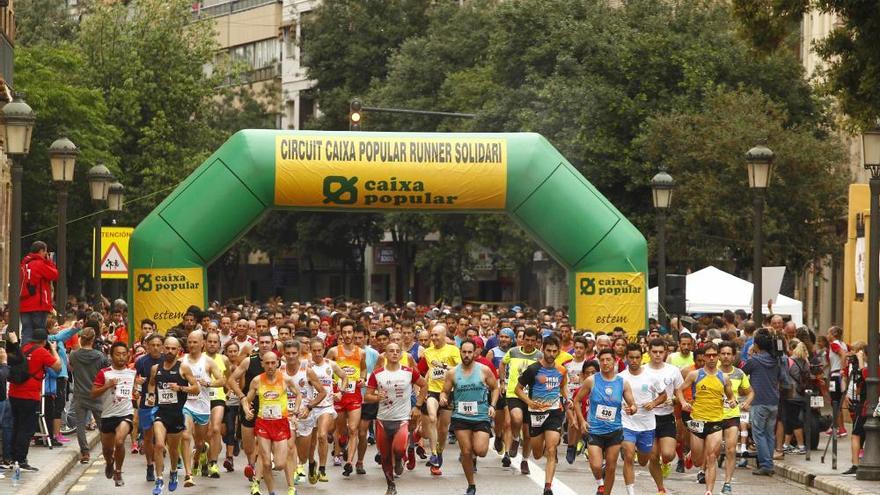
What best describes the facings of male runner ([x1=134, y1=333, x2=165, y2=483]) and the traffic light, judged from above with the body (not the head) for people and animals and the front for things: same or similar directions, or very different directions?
same or similar directions

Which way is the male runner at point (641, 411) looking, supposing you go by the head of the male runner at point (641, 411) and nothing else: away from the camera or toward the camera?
toward the camera

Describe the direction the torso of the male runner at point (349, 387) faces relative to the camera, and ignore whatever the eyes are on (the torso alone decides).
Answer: toward the camera

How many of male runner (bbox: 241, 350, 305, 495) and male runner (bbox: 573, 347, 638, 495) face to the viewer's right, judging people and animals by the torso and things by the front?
0

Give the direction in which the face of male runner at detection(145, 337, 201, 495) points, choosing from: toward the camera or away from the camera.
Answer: toward the camera

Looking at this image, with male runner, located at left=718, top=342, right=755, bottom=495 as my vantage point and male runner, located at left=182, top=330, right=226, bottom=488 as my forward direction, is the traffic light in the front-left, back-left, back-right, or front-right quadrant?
front-right

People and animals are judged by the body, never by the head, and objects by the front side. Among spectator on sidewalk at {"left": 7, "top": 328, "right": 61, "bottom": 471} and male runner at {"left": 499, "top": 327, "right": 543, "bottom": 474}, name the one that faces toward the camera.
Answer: the male runner

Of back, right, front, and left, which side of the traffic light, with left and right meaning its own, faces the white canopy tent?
left

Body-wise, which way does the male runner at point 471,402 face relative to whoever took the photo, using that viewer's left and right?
facing the viewer

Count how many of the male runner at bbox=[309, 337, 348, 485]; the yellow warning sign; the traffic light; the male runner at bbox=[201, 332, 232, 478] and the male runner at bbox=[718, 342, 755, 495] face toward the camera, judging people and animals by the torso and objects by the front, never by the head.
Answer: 5

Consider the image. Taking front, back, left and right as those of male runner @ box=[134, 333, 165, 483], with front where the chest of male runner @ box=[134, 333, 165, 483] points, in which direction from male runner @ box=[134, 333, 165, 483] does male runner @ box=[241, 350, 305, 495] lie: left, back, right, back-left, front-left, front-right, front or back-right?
front-left

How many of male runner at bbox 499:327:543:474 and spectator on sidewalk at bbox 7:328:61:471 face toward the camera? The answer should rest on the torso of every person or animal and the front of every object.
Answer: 1

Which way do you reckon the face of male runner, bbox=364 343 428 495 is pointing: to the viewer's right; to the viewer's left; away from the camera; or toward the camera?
toward the camera

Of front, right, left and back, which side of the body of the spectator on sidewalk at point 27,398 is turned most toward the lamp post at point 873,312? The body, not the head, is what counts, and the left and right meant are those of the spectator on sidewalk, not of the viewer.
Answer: front
